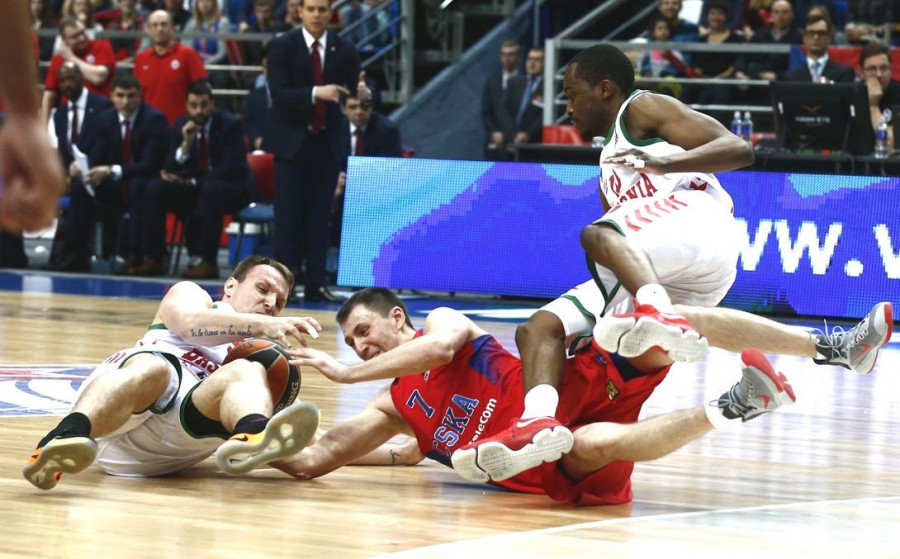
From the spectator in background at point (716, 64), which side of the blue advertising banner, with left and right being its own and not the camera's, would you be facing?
back

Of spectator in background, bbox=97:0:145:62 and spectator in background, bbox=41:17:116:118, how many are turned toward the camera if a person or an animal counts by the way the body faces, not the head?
2

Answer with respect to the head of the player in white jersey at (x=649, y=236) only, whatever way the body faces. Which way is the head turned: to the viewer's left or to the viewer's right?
to the viewer's left

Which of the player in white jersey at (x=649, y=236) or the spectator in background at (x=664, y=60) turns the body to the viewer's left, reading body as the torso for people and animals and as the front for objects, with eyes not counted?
the player in white jersey

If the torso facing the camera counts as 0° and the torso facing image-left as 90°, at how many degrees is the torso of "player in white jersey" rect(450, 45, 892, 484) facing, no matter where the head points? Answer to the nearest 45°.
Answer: approximately 90°

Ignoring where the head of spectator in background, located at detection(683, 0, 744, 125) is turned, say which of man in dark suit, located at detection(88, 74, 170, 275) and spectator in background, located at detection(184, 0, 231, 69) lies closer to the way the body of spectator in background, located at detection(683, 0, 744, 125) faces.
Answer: the man in dark suit

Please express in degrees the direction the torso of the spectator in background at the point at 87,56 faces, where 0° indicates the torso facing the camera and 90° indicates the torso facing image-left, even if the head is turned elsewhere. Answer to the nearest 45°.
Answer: approximately 0°

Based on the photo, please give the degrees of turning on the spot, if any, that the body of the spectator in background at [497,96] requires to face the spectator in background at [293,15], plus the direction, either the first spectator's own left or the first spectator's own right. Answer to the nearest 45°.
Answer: approximately 90° to the first spectator's own right

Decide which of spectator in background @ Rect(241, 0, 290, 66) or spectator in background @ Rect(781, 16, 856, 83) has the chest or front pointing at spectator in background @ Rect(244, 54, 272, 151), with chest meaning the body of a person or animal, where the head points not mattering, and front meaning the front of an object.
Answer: spectator in background @ Rect(241, 0, 290, 66)
